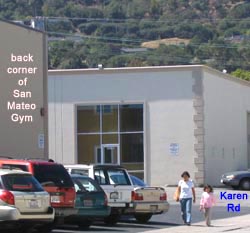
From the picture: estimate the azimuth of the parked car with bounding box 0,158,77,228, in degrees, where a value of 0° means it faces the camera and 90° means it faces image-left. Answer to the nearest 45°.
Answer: approximately 135°

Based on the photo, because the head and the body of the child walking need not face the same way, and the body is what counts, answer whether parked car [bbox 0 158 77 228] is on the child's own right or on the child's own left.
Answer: on the child's own right

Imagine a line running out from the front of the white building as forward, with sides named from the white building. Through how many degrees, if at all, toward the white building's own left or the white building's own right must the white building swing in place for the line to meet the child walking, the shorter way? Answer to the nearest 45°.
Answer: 0° — it already faces them

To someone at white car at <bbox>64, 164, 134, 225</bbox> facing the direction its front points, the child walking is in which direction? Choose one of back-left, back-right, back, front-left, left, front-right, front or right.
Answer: back-right

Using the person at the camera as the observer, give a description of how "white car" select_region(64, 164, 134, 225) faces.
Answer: facing away from the viewer and to the left of the viewer

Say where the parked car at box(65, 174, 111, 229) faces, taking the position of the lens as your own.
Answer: facing away from the viewer and to the left of the viewer

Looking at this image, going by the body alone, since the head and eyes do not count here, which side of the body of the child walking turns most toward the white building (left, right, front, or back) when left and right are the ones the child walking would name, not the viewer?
back
